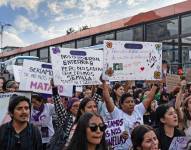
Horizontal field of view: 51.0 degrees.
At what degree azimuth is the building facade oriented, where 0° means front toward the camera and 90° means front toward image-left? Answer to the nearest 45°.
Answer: approximately 45°
